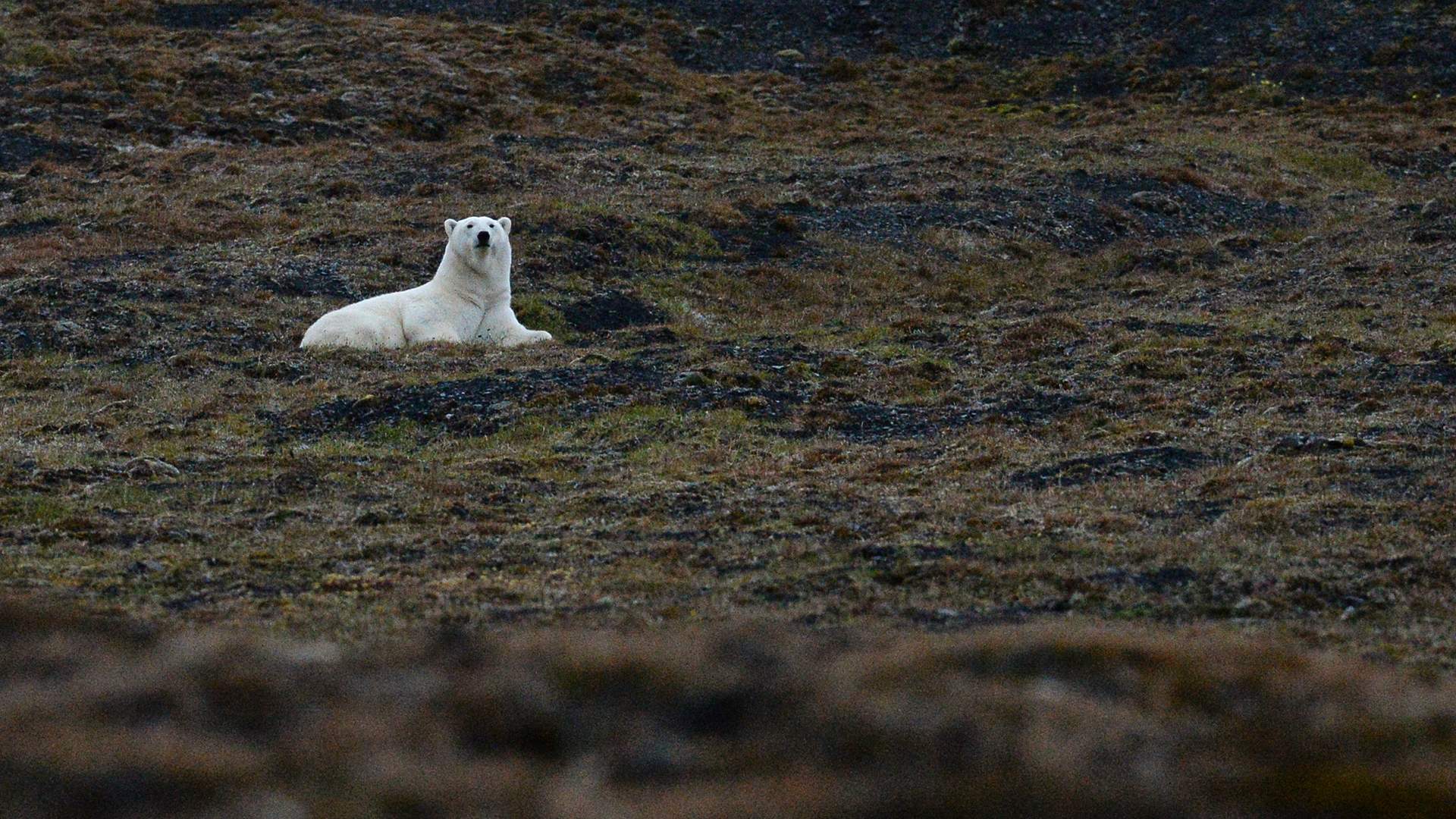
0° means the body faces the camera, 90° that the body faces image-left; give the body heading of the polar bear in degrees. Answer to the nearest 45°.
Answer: approximately 315°

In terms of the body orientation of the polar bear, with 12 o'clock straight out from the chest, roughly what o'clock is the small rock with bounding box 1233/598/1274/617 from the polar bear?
The small rock is roughly at 1 o'clock from the polar bear.
